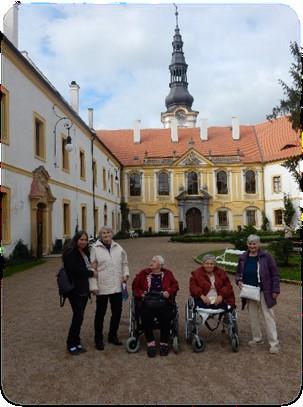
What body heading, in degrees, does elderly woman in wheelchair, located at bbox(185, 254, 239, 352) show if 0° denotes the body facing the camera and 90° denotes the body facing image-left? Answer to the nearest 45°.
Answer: approximately 0°

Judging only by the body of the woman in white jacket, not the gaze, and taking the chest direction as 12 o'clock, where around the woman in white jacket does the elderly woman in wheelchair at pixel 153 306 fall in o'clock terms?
The elderly woman in wheelchair is roughly at 9 o'clock from the woman in white jacket.

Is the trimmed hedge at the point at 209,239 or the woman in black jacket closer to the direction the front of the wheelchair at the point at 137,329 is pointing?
the woman in black jacket

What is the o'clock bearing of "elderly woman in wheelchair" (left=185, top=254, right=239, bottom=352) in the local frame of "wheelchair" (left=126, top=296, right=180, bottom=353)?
The elderly woman in wheelchair is roughly at 9 o'clock from the wheelchair.

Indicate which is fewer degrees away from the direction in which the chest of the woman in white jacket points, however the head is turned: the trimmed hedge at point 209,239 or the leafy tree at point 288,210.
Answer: the leafy tree

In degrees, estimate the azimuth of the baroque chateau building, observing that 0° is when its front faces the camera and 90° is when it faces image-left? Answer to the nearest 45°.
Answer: approximately 0°

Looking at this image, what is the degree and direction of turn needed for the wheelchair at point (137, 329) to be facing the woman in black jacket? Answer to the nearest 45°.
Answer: approximately 90° to its right

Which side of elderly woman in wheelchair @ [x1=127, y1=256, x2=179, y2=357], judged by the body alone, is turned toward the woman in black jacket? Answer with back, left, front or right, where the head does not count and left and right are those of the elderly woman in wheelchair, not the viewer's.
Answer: right
